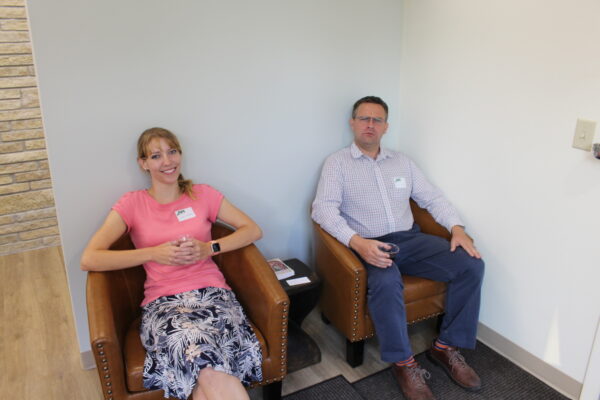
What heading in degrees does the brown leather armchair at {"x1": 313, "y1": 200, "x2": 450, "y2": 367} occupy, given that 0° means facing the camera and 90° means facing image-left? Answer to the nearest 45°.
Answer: approximately 315°

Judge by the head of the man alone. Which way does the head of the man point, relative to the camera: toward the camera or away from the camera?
toward the camera

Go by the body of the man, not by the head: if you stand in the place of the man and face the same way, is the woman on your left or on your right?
on your right

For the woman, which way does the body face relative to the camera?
toward the camera

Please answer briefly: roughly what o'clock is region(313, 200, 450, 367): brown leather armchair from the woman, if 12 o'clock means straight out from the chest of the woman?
The brown leather armchair is roughly at 9 o'clock from the woman.

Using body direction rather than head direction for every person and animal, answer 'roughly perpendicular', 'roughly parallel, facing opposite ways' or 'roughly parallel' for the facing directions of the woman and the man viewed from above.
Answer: roughly parallel

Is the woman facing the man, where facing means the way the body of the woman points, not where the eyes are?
no

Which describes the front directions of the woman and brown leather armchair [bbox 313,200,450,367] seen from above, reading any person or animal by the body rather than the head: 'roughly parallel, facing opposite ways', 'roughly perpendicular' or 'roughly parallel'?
roughly parallel

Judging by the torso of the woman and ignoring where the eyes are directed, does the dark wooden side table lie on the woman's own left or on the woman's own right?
on the woman's own left

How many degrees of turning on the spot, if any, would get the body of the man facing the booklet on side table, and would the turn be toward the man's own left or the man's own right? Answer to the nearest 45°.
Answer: approximately 135° to the man's own right

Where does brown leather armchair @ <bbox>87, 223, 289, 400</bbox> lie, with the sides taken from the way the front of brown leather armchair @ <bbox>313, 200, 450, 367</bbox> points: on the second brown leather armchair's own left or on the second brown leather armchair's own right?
on the second brown leather armchair's own right
